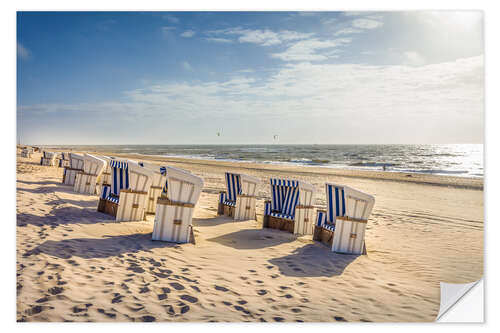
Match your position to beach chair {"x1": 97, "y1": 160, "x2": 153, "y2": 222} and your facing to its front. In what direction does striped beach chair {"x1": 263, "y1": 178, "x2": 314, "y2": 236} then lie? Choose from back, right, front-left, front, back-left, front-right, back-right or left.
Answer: back-left

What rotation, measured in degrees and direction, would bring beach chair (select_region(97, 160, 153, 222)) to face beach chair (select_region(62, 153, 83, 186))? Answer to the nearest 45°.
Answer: approximately 135° to its right

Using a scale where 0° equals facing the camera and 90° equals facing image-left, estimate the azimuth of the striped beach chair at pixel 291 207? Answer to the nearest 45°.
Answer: approximately 45°

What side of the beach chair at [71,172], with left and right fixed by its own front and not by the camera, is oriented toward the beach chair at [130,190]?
left

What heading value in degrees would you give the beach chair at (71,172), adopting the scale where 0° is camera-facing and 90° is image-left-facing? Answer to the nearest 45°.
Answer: approximately 90°

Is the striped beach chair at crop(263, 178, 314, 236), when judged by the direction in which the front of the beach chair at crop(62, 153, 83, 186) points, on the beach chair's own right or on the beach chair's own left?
on the beach chair's own left

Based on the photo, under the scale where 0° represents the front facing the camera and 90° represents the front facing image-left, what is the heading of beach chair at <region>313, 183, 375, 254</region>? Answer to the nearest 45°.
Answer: approximately 45°
